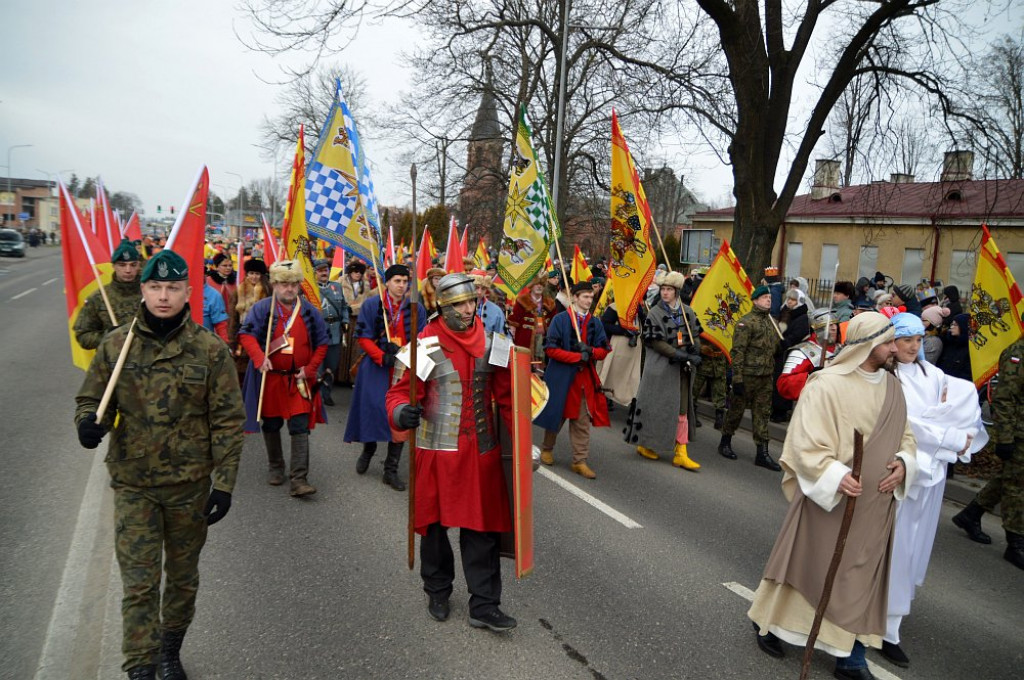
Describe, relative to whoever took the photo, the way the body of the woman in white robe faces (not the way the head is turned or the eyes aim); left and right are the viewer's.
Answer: facing the viewer and to the right of the viewer

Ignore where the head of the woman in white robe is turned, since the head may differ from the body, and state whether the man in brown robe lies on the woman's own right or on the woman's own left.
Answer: on the woman's own right

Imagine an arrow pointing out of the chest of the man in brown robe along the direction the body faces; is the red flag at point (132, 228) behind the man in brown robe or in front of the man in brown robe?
behind

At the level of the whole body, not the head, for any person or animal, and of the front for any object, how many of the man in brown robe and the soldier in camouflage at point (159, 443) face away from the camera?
0

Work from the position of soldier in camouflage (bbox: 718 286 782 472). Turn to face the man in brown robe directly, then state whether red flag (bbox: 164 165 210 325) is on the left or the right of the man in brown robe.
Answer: right

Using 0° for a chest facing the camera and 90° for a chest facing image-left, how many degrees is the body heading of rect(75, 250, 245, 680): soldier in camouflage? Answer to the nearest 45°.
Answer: approximately 0°

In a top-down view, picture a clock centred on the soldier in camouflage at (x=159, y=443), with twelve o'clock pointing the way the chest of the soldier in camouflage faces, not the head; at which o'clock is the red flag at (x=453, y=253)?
The red flag is roughly at 7 o'clock from the soldier in camouflage.

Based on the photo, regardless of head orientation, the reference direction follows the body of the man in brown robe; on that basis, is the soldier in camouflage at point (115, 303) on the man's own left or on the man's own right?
on the man's own right
